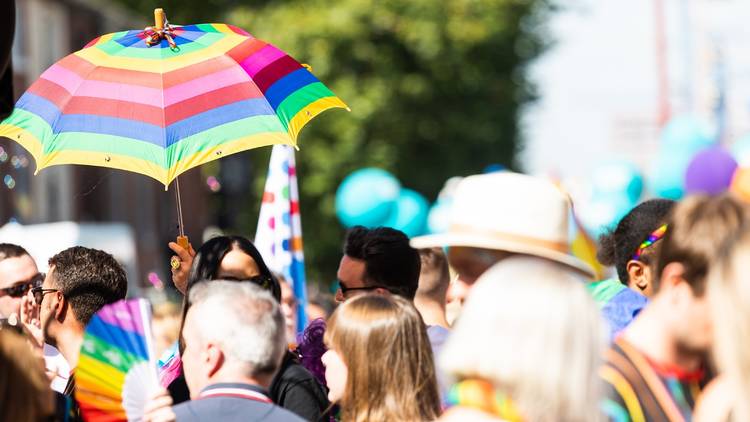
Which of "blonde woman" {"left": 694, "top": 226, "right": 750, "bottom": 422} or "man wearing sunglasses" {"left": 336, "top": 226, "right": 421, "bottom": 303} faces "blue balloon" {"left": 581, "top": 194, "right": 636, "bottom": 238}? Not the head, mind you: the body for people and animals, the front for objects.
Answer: the blonde woman

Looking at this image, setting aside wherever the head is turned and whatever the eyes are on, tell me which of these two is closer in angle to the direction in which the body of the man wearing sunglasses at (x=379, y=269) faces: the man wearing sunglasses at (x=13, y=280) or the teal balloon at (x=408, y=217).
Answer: the man wearing sunglasses

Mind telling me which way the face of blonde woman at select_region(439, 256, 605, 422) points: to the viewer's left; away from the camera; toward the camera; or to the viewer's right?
away from the camera

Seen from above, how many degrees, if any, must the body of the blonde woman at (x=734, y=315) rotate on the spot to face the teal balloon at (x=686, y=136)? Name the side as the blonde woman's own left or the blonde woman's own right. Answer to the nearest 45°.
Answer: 0° — they already face it

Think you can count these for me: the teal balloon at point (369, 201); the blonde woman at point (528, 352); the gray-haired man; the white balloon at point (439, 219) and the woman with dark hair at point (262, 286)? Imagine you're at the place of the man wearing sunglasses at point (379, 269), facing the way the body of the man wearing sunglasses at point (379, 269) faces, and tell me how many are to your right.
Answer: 2

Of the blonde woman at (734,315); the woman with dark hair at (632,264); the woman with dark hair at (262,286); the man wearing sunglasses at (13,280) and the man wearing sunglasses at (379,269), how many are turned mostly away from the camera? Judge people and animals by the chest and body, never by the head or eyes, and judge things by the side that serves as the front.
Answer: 1

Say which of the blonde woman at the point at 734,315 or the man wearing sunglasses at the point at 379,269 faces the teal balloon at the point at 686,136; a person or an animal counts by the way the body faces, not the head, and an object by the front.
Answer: the blonde woman

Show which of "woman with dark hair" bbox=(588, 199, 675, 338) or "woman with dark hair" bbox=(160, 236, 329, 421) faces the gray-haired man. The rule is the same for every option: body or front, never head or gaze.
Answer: "woman with dark hair" bbox=(160, 236, 329, 421)

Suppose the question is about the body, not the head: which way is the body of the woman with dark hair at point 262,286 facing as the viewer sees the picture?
toward the camera

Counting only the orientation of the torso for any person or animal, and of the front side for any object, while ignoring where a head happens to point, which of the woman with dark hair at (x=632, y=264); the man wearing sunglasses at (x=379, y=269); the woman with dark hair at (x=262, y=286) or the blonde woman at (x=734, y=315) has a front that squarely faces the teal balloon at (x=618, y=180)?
the blonde woman

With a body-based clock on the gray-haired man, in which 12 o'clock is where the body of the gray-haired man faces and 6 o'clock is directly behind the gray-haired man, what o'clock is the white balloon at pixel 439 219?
The white balloon is roughly at 12 o'clock from the gray-haired man.

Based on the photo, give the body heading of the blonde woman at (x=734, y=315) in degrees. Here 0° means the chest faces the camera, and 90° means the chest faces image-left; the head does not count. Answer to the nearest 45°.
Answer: approximately 180°

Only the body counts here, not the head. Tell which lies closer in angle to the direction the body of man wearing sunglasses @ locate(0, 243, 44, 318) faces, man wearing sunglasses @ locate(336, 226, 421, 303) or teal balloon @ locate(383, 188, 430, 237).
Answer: the man wearing sunglasses
